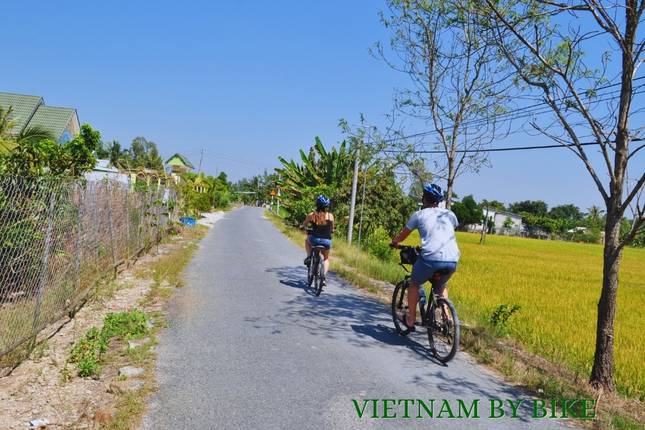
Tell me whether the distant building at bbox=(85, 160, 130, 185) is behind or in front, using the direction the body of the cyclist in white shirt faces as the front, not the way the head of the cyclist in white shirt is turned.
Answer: in front

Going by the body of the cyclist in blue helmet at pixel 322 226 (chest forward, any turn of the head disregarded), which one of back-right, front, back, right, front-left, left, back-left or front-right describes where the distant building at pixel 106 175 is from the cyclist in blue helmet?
front-left

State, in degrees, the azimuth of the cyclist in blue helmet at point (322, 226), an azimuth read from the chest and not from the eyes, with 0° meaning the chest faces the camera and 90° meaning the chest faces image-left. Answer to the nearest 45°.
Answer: approximately 180°

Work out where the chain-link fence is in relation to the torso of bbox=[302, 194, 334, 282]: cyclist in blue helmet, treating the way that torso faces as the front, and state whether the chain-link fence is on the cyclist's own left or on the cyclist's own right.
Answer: on the cyclist's own left

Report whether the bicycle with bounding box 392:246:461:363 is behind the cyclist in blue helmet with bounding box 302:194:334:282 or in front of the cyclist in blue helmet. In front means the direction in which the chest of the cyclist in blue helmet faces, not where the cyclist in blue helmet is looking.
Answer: behind

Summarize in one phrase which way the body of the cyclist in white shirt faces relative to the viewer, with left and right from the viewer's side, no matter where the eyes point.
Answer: facing away from the viewer and to the left of the viewer

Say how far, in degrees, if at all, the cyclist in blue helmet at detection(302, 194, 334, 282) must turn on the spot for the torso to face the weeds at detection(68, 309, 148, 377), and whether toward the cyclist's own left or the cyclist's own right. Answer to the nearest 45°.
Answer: approximately 135° to the cyclist's own left

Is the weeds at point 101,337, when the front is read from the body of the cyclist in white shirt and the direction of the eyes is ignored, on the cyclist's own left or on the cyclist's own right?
on the cyclist's own left

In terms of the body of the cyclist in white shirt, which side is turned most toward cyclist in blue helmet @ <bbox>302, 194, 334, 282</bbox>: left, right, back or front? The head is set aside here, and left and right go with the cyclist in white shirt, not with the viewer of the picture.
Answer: front

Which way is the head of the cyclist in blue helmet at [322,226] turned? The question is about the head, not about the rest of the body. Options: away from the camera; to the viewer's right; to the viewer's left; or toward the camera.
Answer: away from the camera

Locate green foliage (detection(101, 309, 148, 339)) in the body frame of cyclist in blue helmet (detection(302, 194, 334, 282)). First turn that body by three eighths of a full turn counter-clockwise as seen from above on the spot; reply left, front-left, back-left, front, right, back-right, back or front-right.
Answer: front

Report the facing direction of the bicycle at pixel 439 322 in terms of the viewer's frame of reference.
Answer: facing away from the viewer and to the left of the viewer

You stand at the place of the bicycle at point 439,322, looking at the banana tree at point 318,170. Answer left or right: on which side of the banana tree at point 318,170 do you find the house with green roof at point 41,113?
left

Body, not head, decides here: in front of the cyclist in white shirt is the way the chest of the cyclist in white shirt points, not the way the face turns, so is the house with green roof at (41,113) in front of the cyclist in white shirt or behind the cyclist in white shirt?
in front
